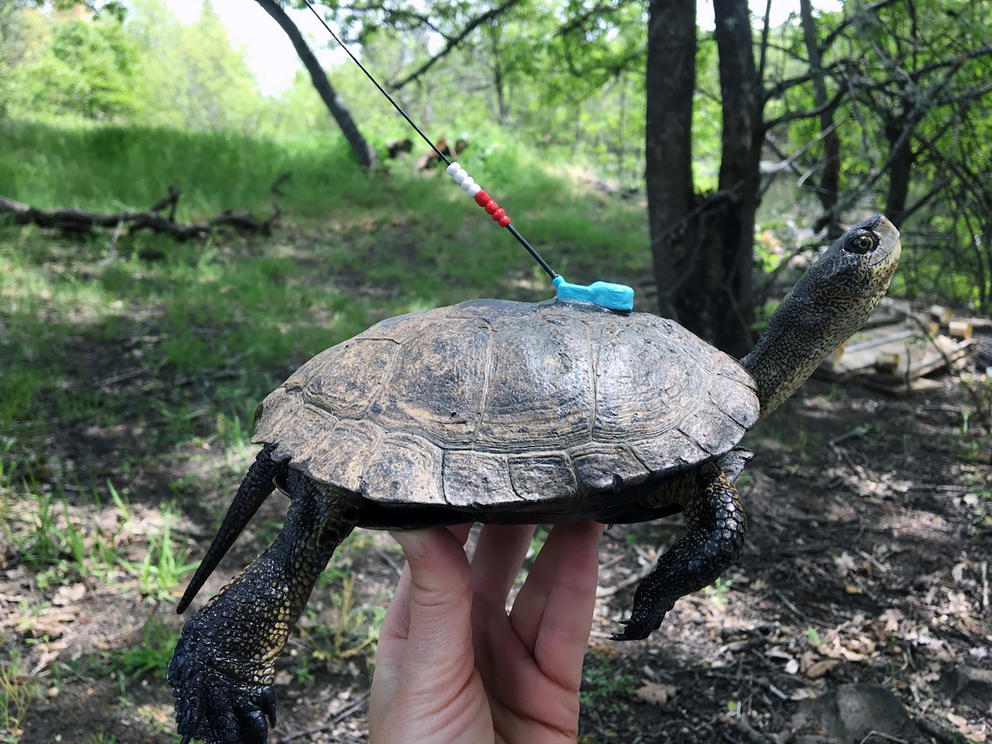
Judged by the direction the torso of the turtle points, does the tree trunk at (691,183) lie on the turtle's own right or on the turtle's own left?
on the turtle's own left

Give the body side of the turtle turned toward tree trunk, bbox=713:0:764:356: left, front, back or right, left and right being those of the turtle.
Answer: left

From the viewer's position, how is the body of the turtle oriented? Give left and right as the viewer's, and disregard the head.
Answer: facing to the right of the viewer

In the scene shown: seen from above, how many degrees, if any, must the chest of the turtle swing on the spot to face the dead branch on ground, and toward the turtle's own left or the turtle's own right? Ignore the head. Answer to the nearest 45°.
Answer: approximately 135° to the turtle's own left

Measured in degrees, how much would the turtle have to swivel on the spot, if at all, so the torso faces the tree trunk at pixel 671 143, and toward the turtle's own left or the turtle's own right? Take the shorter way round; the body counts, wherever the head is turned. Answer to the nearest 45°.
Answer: approximately 90° to the turtle's own left
